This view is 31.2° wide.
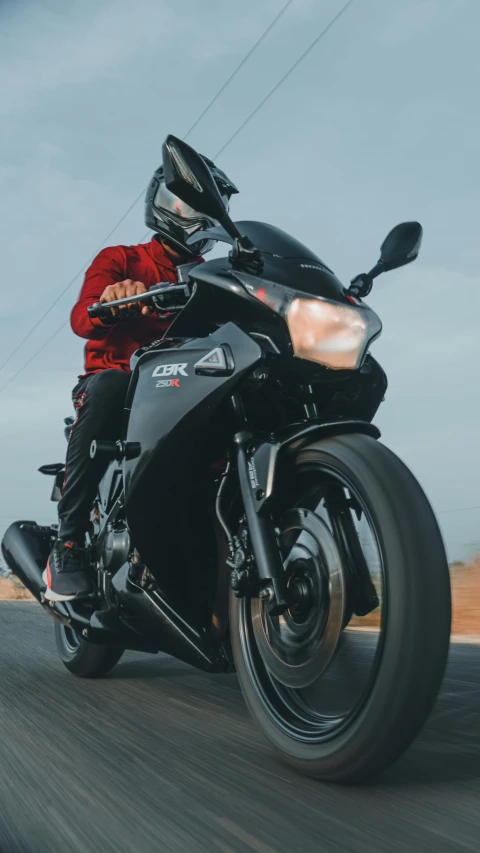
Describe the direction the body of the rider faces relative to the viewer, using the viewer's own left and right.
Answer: facing the viewer and to the right of the viewer

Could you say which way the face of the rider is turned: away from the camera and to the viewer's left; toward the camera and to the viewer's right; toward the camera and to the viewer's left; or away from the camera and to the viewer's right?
toward the camera and to the viewer's right
